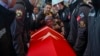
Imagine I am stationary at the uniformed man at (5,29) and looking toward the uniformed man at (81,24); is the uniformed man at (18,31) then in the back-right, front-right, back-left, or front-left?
front-left

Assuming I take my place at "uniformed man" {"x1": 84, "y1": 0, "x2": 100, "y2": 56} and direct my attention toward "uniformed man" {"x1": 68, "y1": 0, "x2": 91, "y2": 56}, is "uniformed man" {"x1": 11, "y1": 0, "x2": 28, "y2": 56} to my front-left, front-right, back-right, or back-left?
front-left
